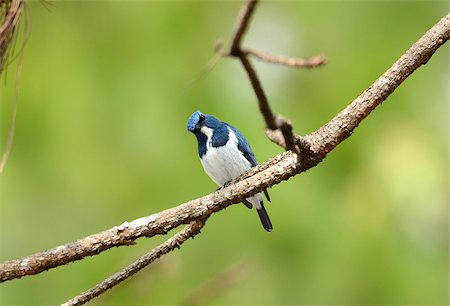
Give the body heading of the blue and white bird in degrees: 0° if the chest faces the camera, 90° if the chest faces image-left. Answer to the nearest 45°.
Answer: approximately 45°
